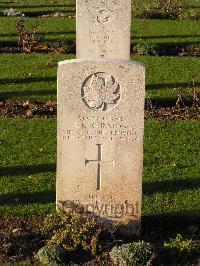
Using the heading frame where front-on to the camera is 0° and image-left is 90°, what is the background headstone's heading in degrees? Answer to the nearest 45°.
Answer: approximately 0°
